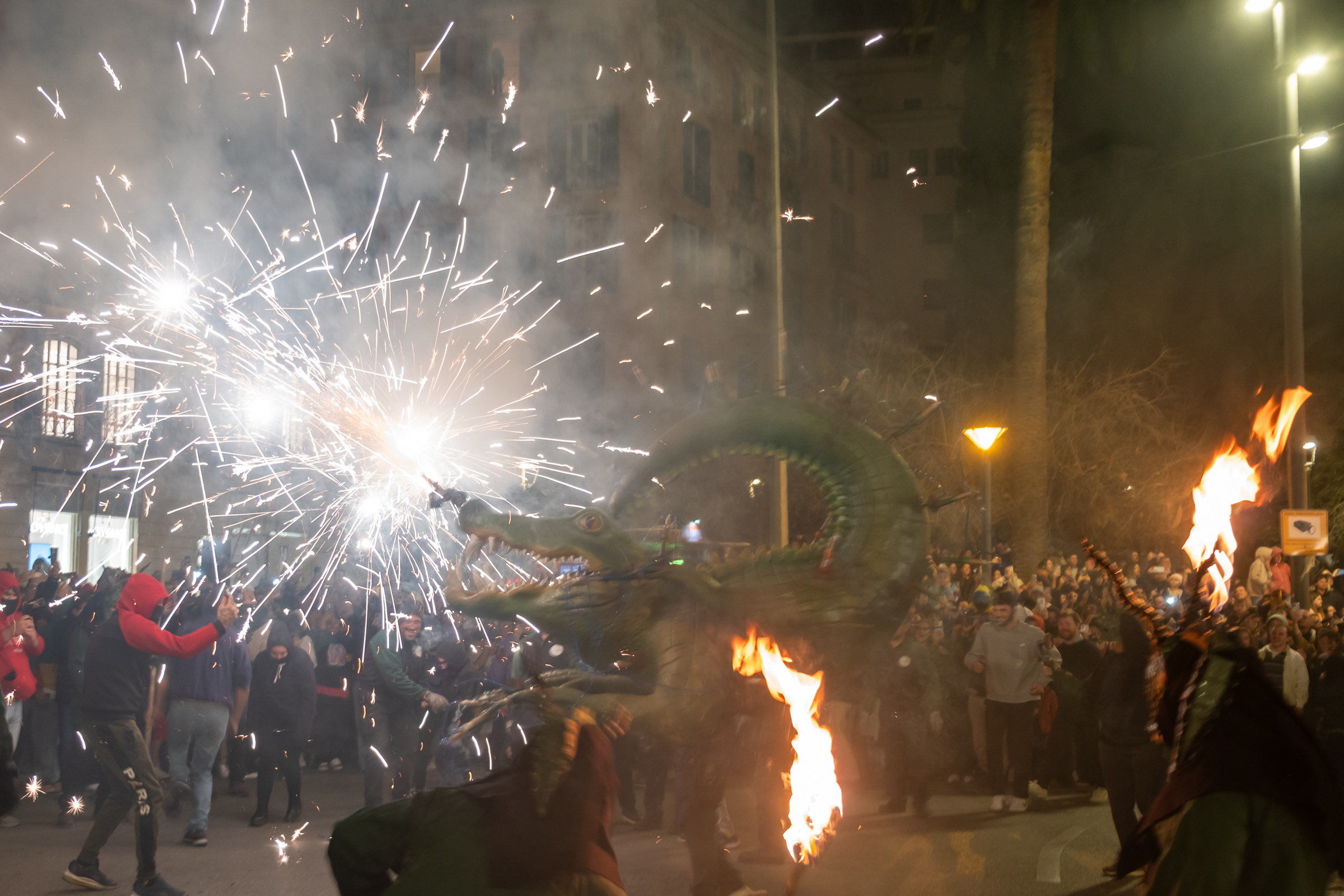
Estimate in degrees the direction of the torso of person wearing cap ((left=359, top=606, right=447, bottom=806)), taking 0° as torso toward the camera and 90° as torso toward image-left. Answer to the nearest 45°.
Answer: approximately 315°

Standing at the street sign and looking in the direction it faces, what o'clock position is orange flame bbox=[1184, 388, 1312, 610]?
The orange flame is roughly at 12 o'clock from the street sign.

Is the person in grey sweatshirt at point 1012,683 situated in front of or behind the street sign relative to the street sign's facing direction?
in front

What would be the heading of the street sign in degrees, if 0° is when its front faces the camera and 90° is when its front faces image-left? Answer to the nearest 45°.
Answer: approximately 0°

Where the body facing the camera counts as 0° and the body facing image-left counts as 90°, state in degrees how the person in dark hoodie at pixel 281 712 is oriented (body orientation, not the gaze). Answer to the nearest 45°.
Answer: approximately 0°

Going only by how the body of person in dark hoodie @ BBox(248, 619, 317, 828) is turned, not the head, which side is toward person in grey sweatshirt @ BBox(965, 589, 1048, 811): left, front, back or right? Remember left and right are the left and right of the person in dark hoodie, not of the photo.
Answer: left

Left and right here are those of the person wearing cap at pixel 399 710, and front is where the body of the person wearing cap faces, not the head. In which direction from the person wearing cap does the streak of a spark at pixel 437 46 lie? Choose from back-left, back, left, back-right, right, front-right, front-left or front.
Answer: back-left

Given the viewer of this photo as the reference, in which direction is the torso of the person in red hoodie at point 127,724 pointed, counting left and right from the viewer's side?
facing to the right of the viewer

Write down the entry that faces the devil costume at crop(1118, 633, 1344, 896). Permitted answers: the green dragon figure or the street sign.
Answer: the street sign

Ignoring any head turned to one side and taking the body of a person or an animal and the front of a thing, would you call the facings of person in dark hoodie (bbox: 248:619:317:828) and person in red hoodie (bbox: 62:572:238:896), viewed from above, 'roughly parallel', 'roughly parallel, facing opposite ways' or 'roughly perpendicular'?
roughly perpendicular

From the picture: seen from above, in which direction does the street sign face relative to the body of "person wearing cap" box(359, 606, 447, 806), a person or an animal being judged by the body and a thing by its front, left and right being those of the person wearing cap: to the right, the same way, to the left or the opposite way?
to the right
